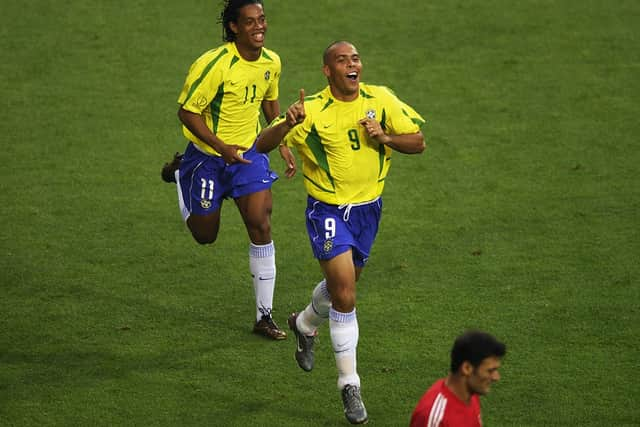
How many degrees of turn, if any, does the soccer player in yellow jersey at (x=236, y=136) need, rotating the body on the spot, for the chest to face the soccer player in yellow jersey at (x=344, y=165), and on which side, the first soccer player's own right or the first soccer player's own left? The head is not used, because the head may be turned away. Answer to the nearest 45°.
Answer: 0° — they already face them

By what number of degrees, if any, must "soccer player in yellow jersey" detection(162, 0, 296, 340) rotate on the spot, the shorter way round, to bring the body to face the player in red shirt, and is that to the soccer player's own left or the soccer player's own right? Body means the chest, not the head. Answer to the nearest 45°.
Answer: approximately 45° to the soccer player's own right

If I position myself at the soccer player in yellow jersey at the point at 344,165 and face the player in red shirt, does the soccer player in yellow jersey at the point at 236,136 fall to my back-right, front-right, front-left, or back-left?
back-right

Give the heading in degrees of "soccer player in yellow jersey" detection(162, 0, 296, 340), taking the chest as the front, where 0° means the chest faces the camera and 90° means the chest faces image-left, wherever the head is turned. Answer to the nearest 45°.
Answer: approximately 315°
